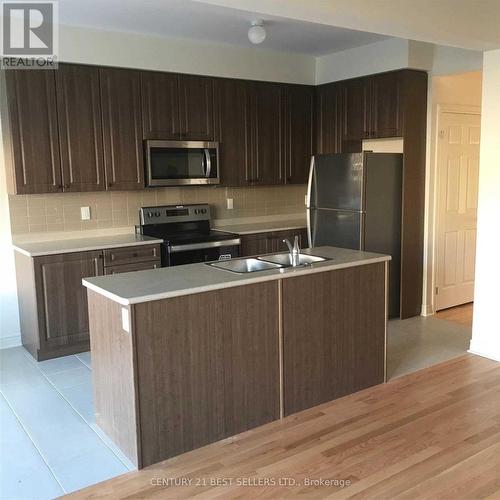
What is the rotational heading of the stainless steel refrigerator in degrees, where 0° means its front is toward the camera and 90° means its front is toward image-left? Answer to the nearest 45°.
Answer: approximately 45°

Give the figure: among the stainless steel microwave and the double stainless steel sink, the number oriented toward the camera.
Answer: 1

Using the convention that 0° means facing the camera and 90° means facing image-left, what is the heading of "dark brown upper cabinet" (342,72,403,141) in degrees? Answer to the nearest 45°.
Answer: approximately 45°

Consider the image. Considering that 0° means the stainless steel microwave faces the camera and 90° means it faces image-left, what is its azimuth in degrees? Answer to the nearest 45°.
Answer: approximately 0°

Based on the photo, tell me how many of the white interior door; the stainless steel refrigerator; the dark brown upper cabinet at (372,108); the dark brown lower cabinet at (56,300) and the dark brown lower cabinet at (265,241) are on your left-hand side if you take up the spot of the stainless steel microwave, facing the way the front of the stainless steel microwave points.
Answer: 4

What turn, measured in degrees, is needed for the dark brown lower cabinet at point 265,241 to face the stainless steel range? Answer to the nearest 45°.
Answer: approximately 135° to its right

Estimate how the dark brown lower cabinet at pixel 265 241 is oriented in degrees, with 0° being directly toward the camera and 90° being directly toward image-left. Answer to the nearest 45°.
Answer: approximately 315°
